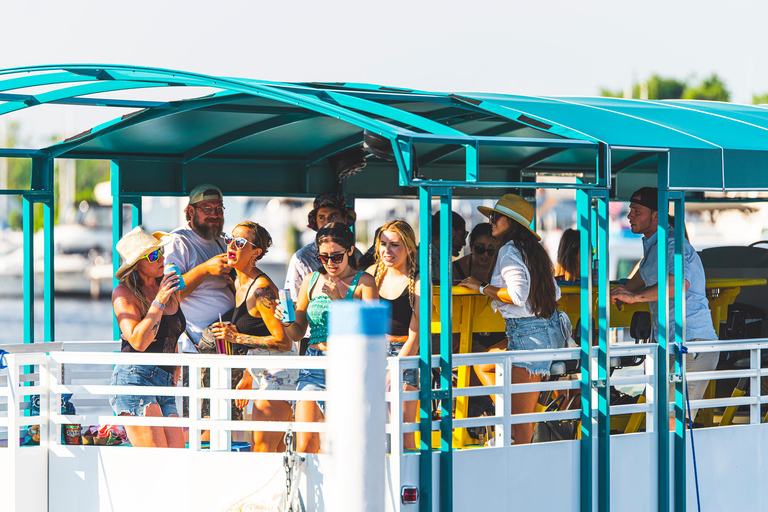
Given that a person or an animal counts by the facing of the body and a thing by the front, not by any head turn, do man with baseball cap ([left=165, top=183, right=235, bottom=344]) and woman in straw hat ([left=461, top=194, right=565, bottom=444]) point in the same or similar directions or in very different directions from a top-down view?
very different directions

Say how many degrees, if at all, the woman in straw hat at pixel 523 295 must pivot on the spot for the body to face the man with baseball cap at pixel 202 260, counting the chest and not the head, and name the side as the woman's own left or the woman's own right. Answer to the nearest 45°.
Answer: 0° — they already face them

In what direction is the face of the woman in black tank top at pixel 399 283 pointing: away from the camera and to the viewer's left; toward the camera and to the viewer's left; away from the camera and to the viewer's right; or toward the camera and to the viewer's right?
toward the camera and to the viewer's left

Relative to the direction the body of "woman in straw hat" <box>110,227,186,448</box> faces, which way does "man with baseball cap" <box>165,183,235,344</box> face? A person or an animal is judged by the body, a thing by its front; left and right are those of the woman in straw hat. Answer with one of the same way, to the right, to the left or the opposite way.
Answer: the same way

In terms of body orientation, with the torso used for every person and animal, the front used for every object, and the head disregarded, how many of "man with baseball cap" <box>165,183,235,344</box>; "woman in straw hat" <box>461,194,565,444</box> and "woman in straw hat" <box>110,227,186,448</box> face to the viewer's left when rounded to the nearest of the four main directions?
1

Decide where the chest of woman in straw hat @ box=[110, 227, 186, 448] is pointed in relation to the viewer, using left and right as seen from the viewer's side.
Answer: facing the viewer and to the right of the viewer

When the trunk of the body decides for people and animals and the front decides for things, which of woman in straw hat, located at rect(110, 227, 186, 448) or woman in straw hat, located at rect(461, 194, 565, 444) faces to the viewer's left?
woman in straw hat, located at rect(461, 194, 565, 444)

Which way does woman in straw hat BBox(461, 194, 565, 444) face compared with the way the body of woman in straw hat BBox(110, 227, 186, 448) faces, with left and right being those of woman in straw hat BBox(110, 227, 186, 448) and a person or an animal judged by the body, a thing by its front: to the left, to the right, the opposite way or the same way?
the opposite way

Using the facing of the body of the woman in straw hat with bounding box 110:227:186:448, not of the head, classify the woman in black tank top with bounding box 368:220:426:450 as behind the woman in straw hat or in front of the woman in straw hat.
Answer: in front

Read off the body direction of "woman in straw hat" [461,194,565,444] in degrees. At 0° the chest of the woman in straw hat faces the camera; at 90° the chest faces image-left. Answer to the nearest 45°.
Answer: approximately 90°

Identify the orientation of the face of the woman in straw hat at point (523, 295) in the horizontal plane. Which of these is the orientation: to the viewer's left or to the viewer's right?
to the viewer's left

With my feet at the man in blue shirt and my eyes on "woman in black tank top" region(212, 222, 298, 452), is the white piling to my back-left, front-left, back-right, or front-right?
front-left

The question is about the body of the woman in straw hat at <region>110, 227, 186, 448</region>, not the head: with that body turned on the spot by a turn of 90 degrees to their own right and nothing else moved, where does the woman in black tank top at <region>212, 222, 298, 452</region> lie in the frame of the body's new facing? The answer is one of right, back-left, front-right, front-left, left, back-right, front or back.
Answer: back-left
